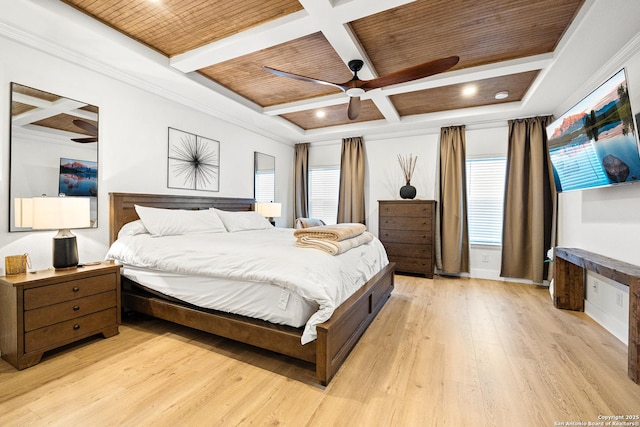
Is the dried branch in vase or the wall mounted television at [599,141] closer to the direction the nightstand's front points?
the wall mounted television

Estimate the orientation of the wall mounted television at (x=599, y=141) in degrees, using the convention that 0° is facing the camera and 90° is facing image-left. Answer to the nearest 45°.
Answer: approximately 45°

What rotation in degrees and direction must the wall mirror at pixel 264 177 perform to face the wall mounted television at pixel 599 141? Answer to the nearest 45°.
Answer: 0° — it already faces it

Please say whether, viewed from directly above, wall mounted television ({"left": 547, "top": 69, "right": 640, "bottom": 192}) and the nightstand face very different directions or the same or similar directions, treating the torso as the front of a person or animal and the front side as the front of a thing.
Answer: very different directions

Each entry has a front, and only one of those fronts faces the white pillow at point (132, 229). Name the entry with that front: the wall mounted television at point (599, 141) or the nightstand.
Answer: the wall mounted television

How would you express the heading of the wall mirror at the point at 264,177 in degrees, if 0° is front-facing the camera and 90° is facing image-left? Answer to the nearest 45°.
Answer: approximately 315°

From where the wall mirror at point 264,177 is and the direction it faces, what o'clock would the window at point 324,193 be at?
The window is roughly at 10 o'clock from the wall mirror.

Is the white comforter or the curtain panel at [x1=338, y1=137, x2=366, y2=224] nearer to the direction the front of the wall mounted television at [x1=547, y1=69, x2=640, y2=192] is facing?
the white comforter

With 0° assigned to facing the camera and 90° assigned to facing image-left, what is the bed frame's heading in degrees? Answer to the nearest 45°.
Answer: approximately 315°

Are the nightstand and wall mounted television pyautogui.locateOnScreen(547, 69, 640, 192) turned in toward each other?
yes

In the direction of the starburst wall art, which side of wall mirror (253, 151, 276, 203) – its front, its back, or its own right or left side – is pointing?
right

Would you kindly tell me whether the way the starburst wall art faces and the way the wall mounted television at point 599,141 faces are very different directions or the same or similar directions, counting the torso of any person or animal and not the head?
very different directions

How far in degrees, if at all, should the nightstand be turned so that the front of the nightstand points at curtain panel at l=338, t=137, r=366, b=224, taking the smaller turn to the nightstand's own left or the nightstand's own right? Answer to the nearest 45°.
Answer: approximately 45° to the nightstand's own left

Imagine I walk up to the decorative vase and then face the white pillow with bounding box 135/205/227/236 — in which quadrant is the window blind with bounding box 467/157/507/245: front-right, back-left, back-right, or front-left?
back-left

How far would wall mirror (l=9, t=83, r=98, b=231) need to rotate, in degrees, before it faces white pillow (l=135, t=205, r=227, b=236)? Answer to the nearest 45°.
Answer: approximately 45° to its left

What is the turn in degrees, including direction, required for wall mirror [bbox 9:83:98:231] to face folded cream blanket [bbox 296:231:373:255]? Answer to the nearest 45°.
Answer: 0° — it already faces it

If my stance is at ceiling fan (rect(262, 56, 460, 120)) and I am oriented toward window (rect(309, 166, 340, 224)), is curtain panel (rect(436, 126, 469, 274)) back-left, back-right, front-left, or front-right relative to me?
front-right

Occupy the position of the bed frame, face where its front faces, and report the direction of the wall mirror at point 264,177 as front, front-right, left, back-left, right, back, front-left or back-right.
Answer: back-left

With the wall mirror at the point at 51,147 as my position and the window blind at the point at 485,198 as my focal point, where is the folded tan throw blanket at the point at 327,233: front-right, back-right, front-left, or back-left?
front-right
